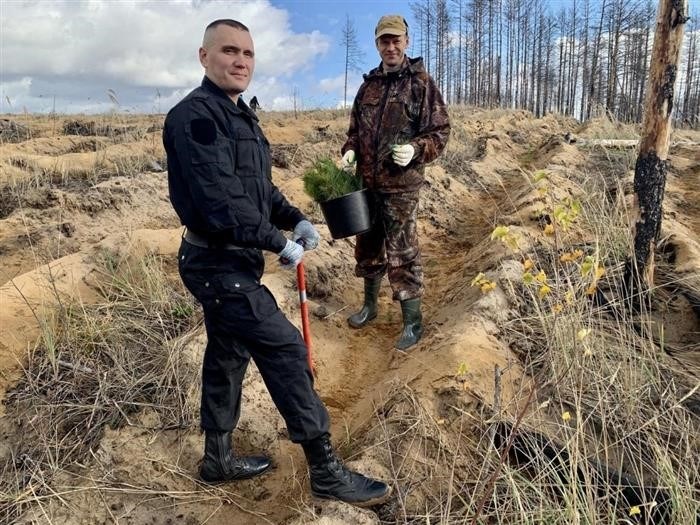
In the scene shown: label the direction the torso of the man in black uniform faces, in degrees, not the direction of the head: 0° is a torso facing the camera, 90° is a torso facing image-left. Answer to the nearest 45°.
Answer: approximately 270°

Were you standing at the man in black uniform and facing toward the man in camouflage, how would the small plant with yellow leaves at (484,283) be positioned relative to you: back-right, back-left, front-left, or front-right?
front-right

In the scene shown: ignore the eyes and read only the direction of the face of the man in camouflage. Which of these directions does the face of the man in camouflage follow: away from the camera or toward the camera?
toward the camera

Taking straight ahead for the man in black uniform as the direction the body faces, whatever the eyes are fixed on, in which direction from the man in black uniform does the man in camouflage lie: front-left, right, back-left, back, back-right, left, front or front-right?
front-left

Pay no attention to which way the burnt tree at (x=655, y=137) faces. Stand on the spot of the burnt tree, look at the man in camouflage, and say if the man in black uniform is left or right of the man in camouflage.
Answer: left

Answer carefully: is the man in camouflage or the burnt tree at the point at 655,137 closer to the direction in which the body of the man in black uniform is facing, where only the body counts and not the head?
the burnt tree
